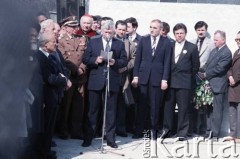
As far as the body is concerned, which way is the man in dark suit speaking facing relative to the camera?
toward the camera

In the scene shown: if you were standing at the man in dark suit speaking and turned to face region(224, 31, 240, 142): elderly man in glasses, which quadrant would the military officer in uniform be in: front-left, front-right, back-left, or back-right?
back-left

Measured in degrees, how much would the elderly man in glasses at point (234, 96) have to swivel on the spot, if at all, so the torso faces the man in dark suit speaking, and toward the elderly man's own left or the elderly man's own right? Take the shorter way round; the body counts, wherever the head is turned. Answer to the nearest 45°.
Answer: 0° — they already face them

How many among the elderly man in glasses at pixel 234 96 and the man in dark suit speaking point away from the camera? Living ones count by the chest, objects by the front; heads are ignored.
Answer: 0

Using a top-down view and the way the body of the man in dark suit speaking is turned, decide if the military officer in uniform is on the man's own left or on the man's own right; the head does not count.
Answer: on the man's own right

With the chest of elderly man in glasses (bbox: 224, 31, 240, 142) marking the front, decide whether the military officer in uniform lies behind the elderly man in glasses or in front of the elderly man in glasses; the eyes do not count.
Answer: in front

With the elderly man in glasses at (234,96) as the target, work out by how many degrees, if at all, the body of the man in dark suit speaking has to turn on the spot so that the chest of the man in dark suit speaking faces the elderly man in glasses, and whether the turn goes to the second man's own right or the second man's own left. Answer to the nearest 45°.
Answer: approximately 90° to the second man's own left

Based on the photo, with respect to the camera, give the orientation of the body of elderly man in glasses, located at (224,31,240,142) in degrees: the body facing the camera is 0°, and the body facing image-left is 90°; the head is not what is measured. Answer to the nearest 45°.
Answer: approximately 45°

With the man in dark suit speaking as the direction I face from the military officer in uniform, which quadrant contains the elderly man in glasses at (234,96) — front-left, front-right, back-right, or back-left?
front-left
